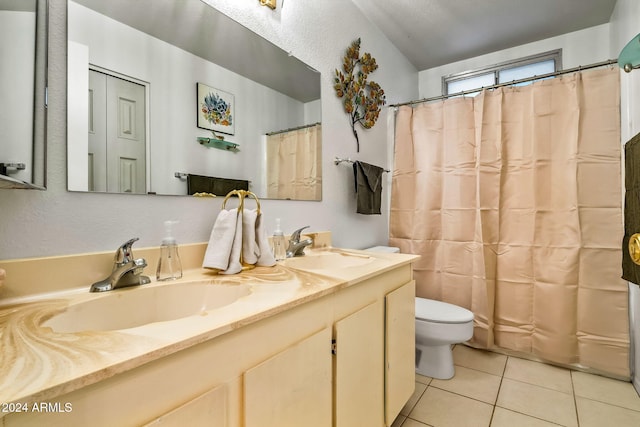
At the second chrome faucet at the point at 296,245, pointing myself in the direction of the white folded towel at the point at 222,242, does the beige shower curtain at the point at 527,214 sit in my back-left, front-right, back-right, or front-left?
back-left

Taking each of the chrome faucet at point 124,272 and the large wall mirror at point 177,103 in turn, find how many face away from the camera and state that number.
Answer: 0

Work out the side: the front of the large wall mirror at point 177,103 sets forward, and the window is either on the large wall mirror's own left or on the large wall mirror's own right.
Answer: on the large wall mirror's own left

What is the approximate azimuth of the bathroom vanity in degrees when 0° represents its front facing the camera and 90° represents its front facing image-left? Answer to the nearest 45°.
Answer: approximately 315°

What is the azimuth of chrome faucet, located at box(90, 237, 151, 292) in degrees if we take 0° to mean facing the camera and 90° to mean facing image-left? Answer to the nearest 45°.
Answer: approximately 315°

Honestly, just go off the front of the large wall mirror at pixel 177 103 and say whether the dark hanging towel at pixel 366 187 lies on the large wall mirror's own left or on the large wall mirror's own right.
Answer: on the large wall mirror's own left

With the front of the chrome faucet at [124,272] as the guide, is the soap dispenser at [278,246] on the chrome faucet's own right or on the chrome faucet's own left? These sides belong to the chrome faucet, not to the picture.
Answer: on the chrome faucet's own left
